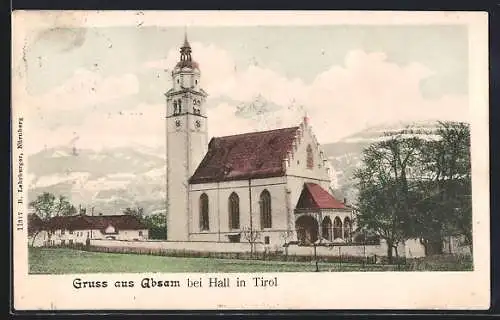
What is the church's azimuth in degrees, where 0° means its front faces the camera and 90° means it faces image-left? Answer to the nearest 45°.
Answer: approximately 315°
